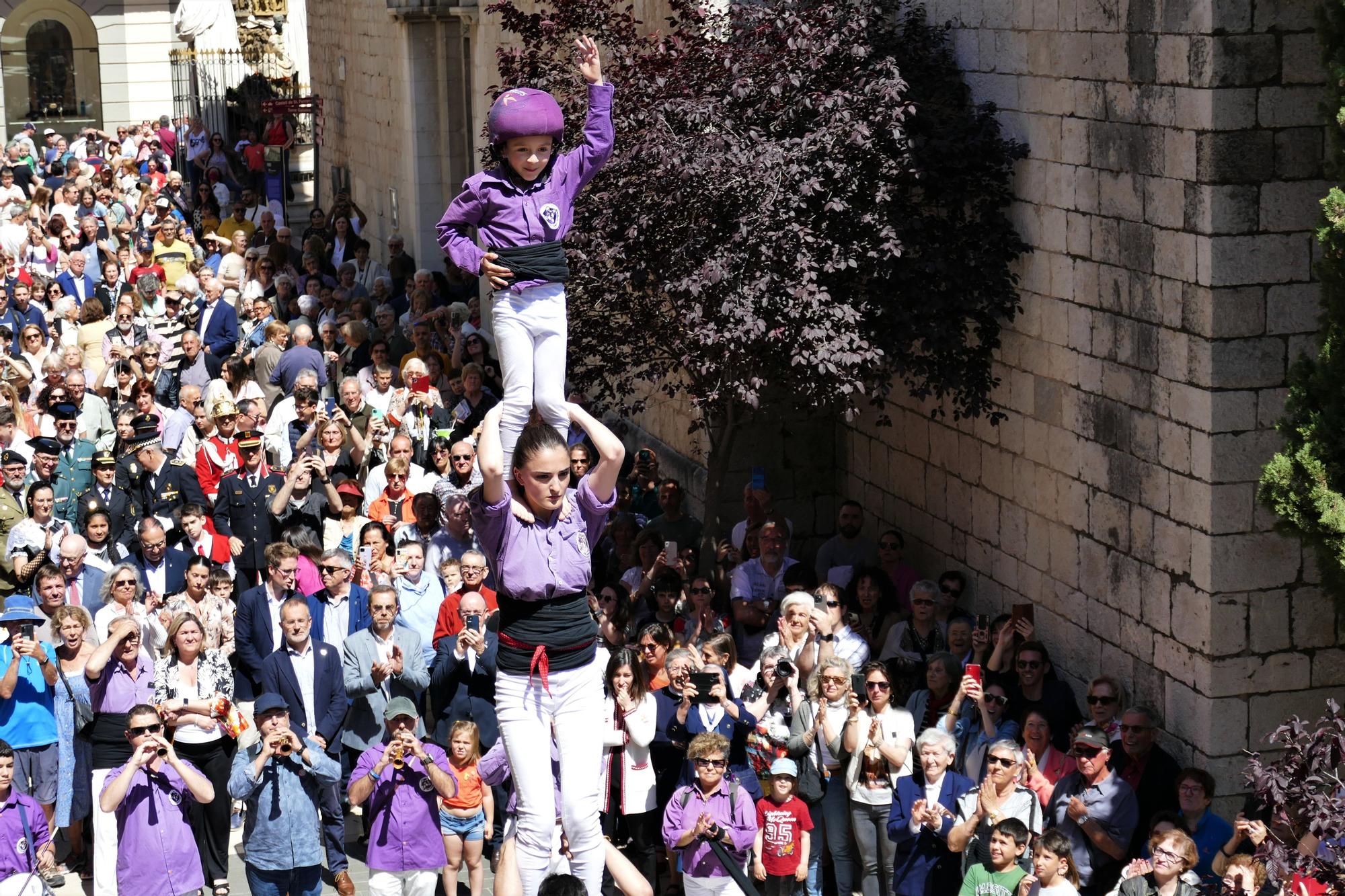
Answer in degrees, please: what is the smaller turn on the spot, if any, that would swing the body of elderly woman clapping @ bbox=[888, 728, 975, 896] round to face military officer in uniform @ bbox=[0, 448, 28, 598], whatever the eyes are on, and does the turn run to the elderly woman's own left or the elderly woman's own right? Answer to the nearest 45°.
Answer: approximately 135° to the elderly woman's own right

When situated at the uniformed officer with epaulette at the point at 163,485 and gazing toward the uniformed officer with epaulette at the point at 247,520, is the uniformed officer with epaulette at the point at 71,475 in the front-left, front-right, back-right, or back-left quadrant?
back-right

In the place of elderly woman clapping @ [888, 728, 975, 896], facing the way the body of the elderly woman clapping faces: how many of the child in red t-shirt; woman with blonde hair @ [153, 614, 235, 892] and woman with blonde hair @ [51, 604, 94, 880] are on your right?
3

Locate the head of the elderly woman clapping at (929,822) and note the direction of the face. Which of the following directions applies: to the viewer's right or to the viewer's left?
to the viewer's left

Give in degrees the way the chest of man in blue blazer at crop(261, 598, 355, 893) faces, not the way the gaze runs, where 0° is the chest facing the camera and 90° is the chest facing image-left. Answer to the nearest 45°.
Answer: approximately 0°

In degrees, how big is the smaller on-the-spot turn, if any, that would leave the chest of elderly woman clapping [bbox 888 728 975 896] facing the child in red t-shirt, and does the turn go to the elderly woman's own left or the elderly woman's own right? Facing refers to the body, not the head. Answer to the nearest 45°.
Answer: approximately 90° to the elderly woman's own right

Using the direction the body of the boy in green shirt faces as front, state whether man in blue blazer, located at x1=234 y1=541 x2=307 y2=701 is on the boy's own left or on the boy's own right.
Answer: on the boy's own right

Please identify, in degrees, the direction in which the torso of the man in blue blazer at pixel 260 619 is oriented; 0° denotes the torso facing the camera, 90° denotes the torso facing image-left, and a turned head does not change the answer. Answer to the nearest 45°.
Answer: approximately 315°

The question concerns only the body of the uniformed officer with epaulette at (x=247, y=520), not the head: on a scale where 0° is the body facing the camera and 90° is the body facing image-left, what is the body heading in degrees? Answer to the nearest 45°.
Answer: approximately 0°

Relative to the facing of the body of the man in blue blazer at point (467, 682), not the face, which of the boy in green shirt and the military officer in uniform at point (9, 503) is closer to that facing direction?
the boy in green shirt
